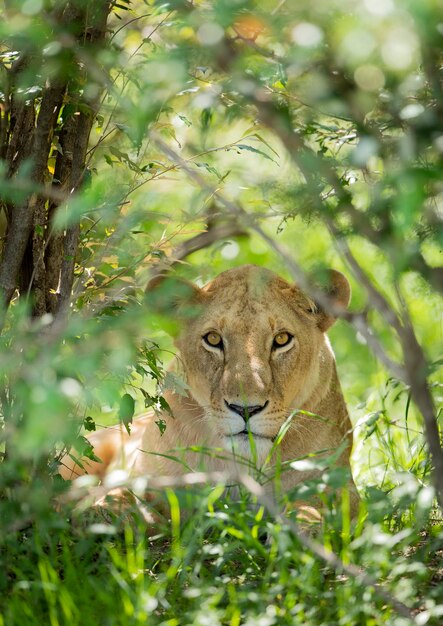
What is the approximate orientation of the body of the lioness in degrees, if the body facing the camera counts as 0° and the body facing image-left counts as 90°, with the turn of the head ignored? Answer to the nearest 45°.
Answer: approximately 0°
